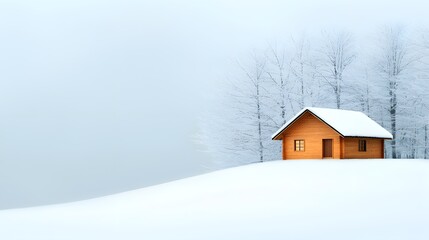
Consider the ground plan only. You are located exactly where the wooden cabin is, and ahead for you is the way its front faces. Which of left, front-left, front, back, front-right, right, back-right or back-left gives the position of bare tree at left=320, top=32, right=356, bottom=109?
back-right

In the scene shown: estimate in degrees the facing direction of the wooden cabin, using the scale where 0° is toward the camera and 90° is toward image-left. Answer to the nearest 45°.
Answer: approximately 45°

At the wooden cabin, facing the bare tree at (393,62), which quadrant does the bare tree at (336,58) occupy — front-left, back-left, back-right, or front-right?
front-left

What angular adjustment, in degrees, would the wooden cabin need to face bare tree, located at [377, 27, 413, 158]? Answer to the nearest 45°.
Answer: approximately 180°

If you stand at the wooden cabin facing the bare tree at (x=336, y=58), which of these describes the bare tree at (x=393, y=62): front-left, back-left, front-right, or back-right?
front-right
